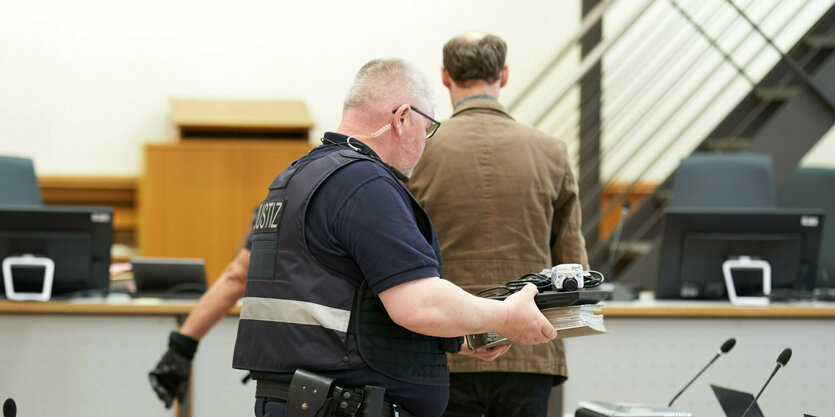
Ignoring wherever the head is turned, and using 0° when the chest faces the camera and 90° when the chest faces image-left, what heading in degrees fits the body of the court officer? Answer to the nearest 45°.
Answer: approximately 225°

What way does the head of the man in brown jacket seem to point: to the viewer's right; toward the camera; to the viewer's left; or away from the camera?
away from the camera

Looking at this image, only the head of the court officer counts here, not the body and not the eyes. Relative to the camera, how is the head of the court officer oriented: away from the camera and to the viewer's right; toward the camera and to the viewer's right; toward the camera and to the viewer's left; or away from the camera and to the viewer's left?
away from the camera and to the viewer's right

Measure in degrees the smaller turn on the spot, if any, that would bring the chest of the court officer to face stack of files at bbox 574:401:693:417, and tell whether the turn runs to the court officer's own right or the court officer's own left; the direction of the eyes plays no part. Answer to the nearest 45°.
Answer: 0° — they already face it

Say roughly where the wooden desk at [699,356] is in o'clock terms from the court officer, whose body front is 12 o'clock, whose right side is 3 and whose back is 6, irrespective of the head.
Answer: The wooden desk is roughly at 12 o'clock from the court officer.

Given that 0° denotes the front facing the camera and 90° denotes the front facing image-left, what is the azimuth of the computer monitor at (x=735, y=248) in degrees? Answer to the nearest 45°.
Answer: approximately 180°

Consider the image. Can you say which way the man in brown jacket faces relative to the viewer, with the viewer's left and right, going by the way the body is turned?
facing away from the viewer

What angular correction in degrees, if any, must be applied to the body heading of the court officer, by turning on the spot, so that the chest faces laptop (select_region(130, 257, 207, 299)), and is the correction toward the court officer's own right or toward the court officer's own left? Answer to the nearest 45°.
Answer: approximately 90° to the court officer's own left

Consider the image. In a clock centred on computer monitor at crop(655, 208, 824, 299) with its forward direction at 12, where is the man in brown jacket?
The man in brown jacket is roughly at 7 o'clock from the computer monitor.
